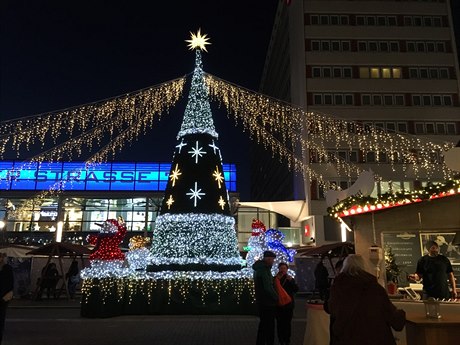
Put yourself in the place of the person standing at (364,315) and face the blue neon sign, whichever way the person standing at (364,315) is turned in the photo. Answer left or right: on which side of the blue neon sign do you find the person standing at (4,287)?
left

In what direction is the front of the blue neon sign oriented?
toward the camera

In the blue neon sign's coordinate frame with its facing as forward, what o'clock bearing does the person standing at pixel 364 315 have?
The person standing is roughly at 12 o'clock from the blue neon sign.

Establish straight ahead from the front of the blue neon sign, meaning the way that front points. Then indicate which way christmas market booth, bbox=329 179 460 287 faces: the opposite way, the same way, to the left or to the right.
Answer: to the right

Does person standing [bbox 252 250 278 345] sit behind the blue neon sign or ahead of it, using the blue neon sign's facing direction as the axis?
ahead

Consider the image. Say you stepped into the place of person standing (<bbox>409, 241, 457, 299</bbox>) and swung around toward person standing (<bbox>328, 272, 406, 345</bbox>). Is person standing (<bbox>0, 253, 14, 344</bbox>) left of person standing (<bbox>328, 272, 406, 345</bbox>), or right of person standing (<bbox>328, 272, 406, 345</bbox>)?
right

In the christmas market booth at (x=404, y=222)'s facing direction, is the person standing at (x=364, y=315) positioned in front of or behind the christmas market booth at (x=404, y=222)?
in front

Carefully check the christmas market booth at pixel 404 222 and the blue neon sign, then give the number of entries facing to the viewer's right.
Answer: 0

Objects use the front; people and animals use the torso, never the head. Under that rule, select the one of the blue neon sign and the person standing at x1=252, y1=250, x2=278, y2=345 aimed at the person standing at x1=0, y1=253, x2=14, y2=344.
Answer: the blue neon sign

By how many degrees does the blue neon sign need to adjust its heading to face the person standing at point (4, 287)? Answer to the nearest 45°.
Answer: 0° — it already faces them

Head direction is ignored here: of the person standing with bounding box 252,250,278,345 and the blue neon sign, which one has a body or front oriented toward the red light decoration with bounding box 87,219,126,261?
the blue neon sign

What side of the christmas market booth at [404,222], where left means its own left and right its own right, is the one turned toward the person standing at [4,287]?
front
